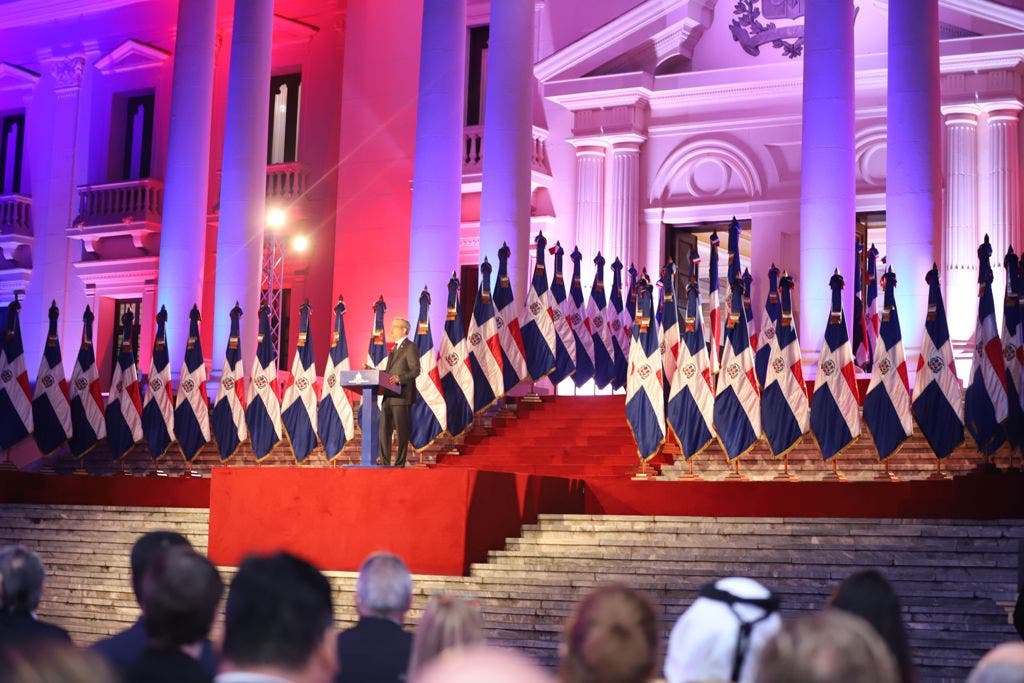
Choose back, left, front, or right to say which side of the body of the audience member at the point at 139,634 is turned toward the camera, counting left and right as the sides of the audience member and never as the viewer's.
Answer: back

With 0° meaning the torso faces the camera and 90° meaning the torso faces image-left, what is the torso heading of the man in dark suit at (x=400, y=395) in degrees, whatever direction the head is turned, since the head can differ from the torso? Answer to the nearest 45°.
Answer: approximately 45°

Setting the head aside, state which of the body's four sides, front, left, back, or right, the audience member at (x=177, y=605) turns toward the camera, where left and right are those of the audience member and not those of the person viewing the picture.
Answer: back

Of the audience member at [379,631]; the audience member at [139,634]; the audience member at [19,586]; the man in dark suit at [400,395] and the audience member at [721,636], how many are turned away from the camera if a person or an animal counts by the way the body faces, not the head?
4

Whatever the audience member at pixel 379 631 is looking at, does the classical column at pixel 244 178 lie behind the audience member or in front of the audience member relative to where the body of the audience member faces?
in front

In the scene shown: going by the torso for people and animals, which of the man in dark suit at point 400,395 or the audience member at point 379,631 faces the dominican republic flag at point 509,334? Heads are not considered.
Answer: the audience member

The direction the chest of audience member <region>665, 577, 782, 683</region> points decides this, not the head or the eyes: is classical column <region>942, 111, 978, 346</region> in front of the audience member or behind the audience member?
in front

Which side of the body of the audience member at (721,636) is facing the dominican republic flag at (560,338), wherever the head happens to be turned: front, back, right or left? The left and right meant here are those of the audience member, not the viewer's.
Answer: front

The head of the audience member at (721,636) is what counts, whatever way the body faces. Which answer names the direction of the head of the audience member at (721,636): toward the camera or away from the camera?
away from the camera

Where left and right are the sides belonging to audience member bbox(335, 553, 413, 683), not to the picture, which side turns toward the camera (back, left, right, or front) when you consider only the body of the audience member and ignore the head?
back

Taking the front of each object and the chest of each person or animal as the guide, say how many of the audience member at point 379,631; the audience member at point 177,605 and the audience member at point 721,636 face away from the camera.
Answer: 3

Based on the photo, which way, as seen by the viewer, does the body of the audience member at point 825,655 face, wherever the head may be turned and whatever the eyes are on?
away from the camera

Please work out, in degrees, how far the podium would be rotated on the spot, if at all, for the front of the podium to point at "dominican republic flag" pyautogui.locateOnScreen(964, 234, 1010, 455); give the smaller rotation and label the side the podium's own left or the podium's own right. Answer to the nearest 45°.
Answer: approximately 135° to the podium's own left

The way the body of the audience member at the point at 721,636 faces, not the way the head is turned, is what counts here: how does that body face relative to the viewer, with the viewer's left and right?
facing away from the viewer

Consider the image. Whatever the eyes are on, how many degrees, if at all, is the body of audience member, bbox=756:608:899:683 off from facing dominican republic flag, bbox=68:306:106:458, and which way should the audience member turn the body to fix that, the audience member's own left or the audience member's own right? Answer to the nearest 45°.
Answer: approximately 45° to the audience member's own left

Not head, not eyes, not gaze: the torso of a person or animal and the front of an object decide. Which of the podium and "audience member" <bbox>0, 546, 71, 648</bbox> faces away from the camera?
the audience member

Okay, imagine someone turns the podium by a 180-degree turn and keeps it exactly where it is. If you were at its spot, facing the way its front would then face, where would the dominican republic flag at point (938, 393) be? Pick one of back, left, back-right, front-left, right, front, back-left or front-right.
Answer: front-right
